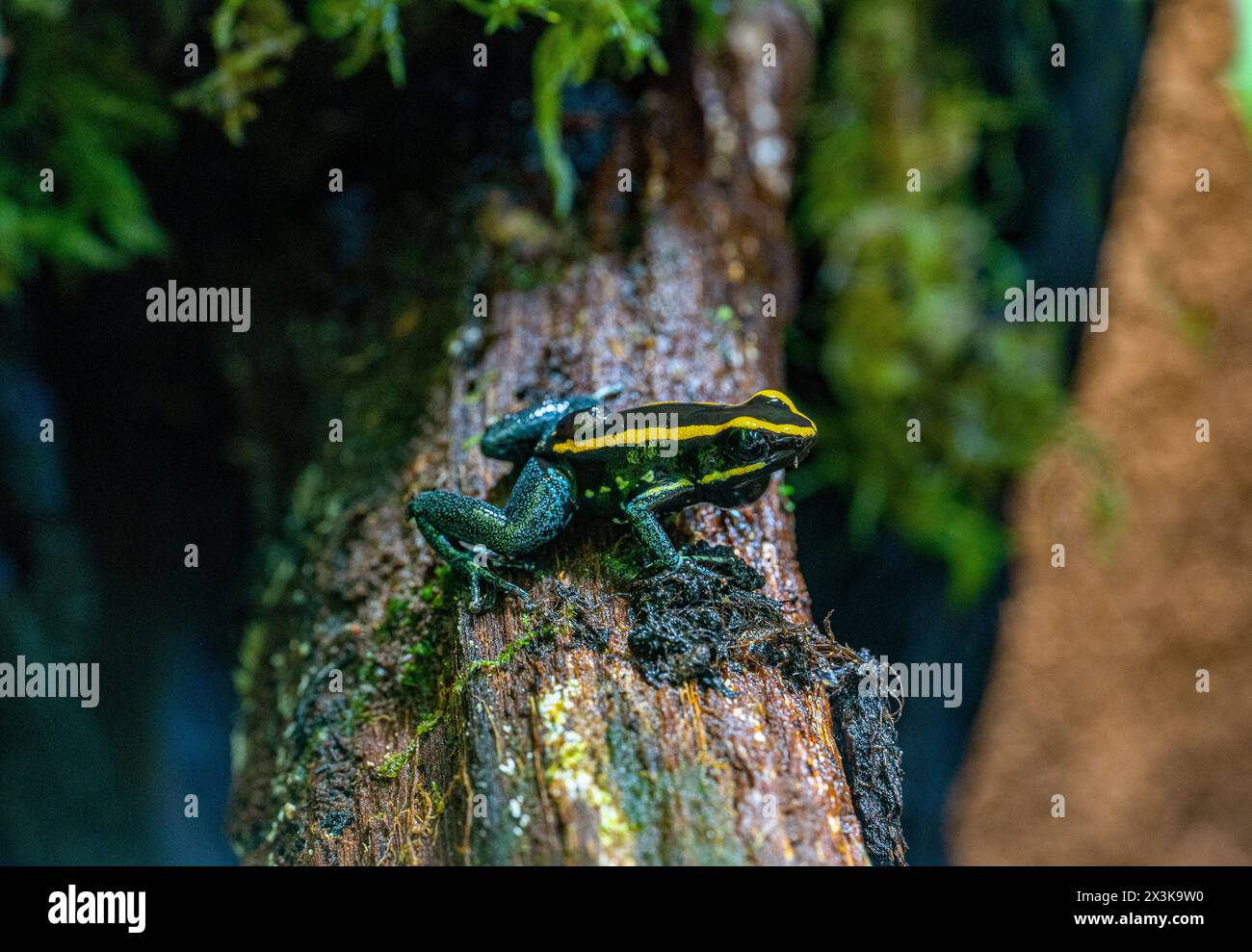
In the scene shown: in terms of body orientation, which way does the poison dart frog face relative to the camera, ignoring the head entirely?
to the viewer's right

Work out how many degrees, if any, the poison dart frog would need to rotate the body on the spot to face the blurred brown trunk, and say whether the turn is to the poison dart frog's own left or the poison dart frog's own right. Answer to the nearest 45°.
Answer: approximately 45° to the poison dart frog's own left
